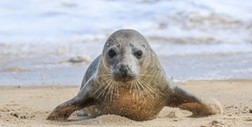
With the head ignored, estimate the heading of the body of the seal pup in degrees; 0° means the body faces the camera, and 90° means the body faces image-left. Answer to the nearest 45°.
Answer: approximately 0°
